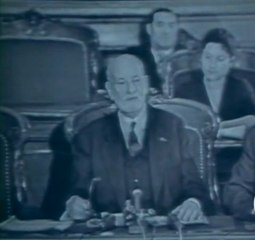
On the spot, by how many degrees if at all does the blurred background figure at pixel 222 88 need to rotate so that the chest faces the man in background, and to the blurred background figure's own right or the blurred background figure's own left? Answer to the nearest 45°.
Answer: approximately 135° to the blurred background figure's own right

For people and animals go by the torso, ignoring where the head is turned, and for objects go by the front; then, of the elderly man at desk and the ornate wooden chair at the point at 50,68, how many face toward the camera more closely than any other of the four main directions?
2

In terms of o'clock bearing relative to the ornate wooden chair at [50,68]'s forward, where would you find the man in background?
The man in background is roughly at 9 o'clock from the ornate wooden chair.
